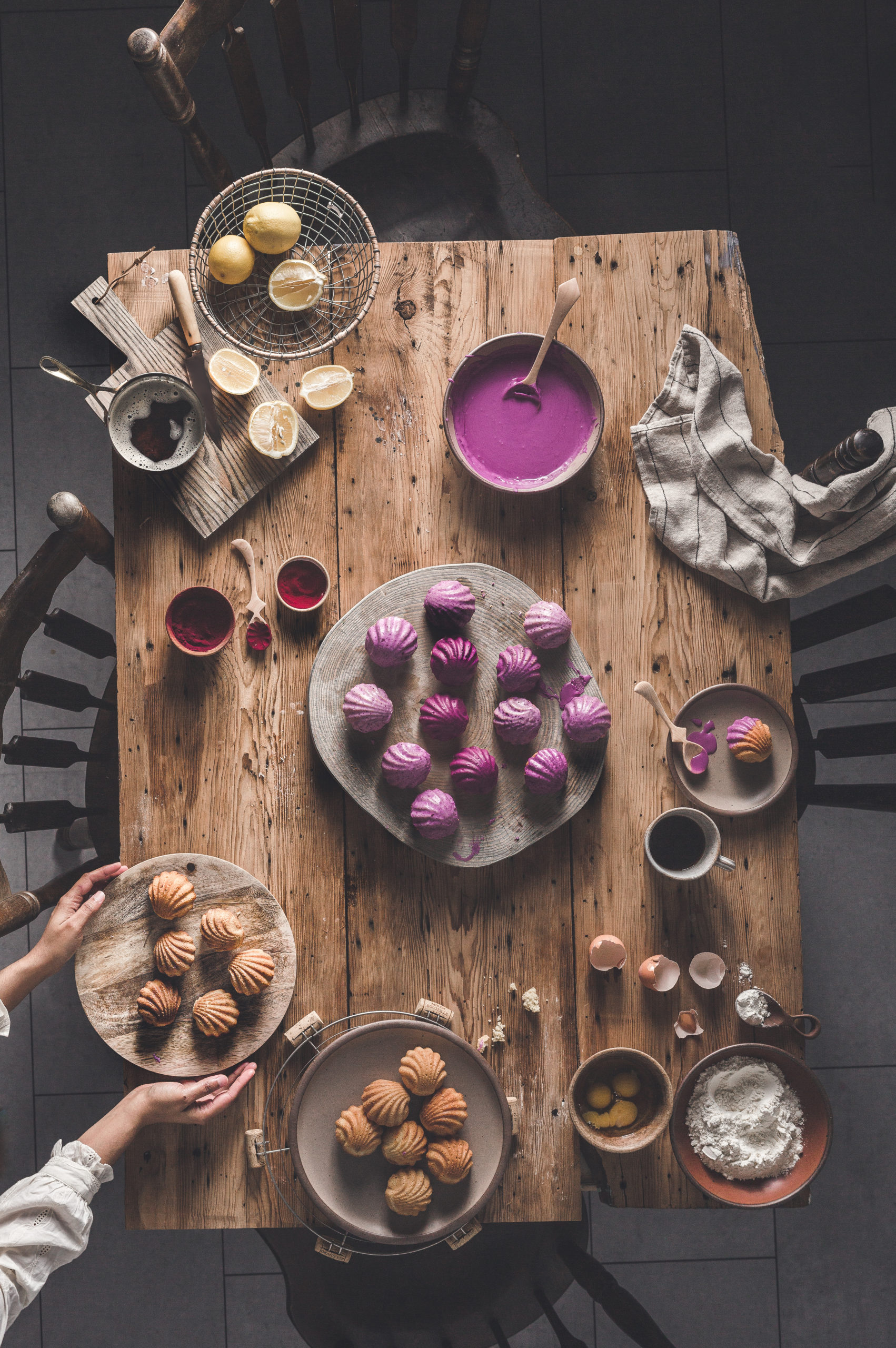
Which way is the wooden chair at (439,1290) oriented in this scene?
away from the camera
